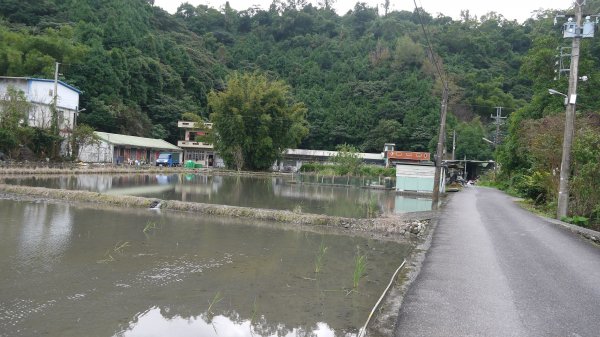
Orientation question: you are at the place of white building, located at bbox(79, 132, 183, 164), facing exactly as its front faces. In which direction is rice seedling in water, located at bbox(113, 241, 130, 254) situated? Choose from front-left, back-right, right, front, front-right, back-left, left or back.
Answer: front-right

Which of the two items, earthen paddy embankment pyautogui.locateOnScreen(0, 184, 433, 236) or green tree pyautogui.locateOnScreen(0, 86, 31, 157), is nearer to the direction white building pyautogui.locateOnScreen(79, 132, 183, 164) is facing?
the earthen paddy embankment

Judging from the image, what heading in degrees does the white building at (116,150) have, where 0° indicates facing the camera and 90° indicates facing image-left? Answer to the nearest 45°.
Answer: approximately 315°

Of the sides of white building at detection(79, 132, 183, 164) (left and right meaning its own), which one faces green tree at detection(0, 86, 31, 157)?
right

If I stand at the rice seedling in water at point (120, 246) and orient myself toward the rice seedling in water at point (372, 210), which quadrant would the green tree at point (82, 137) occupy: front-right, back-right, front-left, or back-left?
front-left

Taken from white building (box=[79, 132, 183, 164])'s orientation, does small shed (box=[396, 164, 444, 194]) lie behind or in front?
in front

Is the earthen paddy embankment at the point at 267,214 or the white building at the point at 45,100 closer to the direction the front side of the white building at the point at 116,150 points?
the earthen paddy embankment

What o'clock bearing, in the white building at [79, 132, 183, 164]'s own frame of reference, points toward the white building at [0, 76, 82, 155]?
the white building at [0, 76, 82, 155] is roughly at 3 o'clock from the white building at [79, 132, 183, 164].

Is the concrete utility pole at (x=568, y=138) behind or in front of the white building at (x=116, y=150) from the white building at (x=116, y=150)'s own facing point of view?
in front

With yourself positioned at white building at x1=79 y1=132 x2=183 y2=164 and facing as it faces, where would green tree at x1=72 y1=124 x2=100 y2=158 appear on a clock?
The green tree is roughly at 2 o'clock from the white building.

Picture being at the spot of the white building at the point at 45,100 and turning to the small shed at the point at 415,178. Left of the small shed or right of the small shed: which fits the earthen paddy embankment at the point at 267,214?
right

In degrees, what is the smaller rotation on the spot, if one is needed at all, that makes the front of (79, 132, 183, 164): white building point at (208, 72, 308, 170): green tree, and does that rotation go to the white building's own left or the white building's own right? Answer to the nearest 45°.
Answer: approximately 45° to the white building's own left
